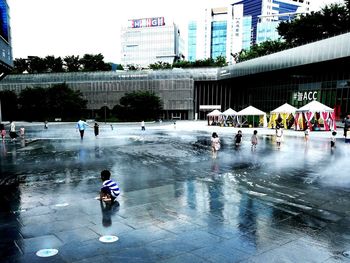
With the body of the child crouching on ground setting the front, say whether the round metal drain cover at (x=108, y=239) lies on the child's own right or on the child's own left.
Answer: on the child's own left

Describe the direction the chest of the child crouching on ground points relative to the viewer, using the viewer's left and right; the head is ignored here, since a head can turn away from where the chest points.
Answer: facing to the left of the viewer
